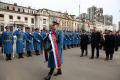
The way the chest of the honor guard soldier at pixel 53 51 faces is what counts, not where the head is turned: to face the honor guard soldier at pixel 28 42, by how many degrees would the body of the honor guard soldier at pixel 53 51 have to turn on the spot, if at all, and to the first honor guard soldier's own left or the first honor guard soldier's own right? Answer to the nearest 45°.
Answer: approximately 135° to the first honor guard soldier's own right

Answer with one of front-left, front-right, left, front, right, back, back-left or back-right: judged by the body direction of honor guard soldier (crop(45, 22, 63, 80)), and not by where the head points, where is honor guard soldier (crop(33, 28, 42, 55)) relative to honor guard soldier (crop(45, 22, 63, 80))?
back-right

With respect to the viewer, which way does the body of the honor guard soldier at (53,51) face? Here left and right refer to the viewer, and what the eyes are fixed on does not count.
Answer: facing the viewer and to the left of the viewer

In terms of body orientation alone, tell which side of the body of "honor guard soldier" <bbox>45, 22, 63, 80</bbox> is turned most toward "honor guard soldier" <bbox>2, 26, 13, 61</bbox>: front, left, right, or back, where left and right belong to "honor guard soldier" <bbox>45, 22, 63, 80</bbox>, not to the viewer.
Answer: right

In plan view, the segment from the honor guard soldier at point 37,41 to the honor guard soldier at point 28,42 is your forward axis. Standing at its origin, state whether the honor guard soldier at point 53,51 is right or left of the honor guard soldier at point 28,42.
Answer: left

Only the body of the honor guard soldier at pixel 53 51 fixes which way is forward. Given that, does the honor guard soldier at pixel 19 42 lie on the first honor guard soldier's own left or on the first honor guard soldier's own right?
on the first honor guard soldier's own right
